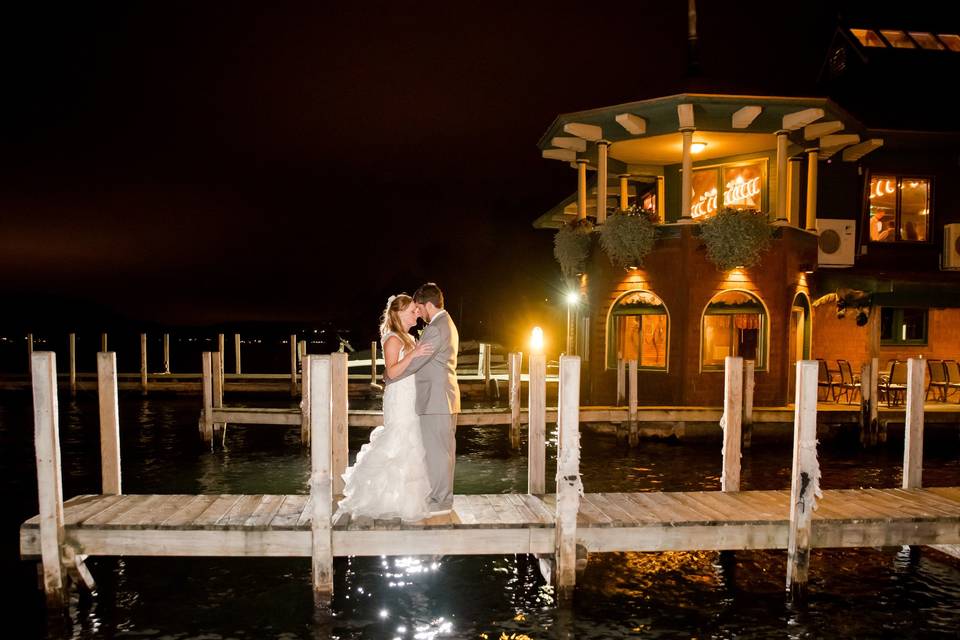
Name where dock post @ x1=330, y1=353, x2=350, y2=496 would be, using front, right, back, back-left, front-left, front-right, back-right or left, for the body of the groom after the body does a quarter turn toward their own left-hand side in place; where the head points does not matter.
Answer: back-right

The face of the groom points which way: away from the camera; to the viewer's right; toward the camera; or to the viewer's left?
to the viewer's left

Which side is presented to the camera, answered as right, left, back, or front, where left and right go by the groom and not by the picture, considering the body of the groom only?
left

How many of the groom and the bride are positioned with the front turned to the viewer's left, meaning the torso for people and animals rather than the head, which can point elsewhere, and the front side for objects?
1

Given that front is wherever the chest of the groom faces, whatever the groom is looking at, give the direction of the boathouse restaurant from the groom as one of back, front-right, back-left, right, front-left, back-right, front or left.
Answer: back-right

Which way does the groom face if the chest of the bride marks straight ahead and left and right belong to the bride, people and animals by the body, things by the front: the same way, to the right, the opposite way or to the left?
the opposite way

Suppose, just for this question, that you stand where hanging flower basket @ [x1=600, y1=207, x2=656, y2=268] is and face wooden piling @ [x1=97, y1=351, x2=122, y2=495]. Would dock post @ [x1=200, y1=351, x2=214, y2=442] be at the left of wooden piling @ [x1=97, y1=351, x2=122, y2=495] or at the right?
right

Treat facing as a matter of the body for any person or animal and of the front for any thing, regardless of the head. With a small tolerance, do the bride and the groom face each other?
yes

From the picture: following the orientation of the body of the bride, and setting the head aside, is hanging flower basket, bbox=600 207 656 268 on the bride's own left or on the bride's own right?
on the bride's own left

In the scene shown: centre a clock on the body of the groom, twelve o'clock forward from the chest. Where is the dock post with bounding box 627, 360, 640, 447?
The dock post is roughly at 4 o'clock from the groom.

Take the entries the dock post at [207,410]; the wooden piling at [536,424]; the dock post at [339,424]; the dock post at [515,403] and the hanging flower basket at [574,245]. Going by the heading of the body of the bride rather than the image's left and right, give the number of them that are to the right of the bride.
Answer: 0

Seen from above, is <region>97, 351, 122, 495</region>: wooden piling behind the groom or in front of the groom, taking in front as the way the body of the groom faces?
in front

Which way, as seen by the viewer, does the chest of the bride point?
to the viewer's right

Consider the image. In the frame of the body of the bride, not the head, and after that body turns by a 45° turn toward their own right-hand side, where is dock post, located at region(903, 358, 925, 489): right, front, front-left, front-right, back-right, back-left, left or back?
front-left

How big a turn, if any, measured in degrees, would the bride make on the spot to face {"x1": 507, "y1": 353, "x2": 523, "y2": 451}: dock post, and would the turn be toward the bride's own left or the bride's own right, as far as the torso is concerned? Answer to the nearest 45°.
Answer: approximately 90° to the bride's own left
